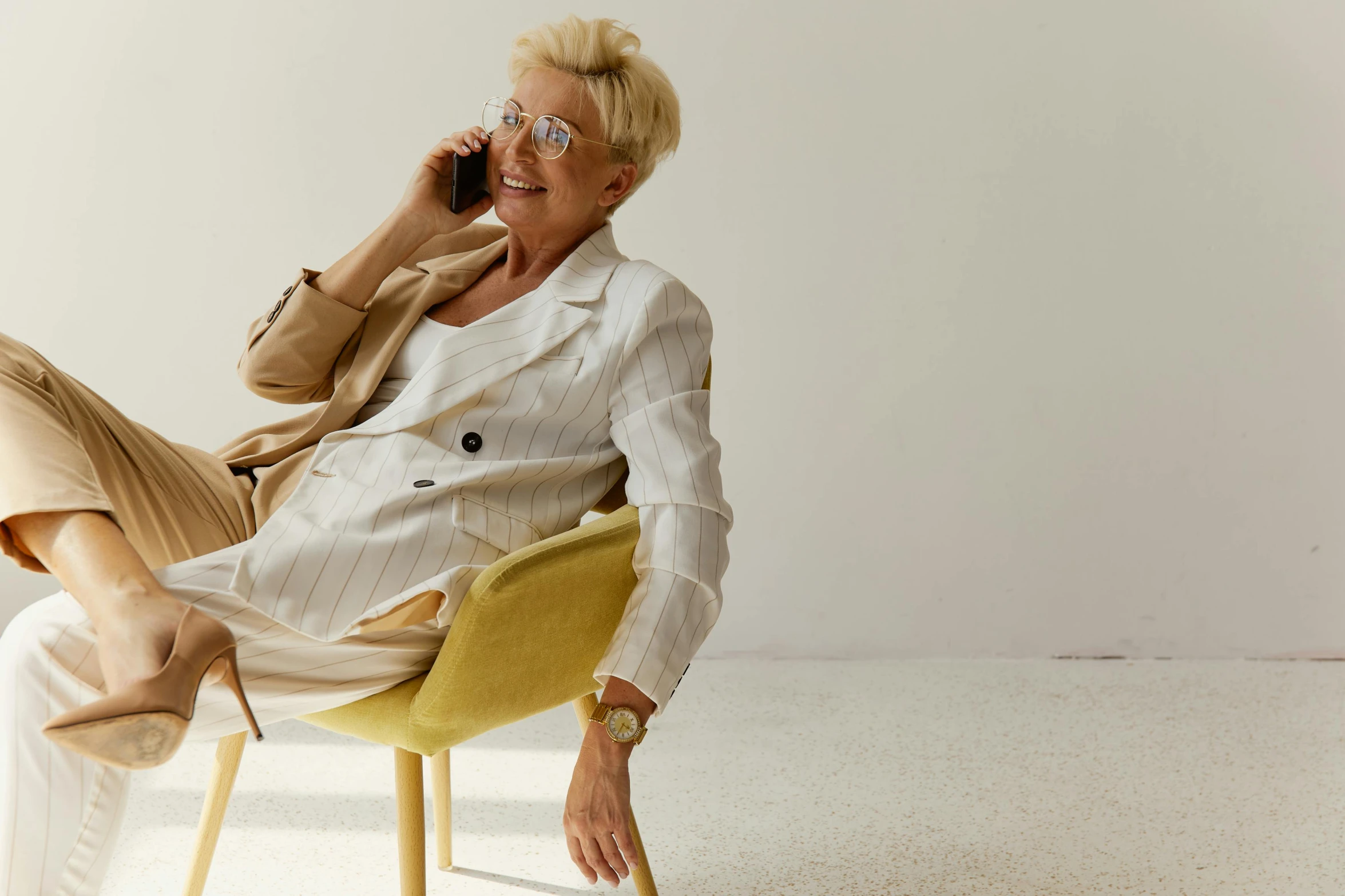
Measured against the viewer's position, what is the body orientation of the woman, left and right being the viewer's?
facing the viewer and to the left of the viewer
